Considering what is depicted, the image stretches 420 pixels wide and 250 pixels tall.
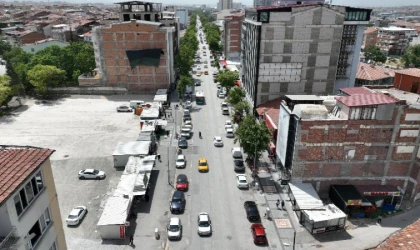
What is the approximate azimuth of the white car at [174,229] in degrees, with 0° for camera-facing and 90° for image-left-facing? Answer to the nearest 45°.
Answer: approximately 0°

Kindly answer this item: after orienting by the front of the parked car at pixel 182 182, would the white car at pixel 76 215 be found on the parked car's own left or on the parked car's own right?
on the parked car's own right

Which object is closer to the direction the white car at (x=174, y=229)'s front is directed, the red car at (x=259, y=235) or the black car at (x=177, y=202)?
the red car

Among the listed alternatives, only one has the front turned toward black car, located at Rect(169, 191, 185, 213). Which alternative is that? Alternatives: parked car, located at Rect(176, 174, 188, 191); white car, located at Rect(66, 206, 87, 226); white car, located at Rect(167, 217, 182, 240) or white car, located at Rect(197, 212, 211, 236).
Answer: the parked car

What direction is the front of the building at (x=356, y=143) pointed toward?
to the viewer's left

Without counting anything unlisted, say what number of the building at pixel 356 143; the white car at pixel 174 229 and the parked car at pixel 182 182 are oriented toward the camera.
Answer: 2

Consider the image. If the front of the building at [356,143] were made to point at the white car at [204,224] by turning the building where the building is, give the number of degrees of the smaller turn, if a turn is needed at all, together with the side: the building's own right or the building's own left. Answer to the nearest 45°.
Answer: approximately 45° to the building's own left

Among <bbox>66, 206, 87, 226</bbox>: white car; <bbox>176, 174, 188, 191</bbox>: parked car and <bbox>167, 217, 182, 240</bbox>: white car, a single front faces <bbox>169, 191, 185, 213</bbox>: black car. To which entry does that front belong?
the parked car

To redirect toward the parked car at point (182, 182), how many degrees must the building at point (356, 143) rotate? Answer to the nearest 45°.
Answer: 0° — it already faces it

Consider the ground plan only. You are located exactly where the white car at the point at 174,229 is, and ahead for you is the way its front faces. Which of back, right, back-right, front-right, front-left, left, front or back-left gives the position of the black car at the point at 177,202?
back

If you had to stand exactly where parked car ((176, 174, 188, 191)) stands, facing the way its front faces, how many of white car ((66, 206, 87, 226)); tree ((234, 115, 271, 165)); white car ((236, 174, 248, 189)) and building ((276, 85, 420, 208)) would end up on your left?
3
